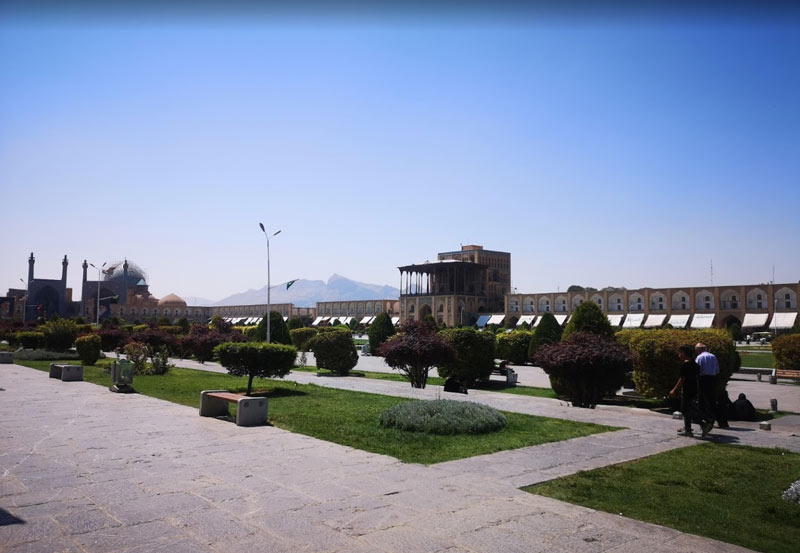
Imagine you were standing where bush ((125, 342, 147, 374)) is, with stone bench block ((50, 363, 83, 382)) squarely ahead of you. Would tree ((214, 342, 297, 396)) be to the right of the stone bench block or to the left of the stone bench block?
left

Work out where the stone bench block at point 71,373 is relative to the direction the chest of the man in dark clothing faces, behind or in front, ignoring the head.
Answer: in front

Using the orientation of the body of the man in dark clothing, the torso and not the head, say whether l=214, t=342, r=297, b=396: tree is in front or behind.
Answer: in front

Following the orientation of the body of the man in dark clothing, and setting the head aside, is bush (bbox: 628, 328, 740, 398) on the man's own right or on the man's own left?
on the man's own right

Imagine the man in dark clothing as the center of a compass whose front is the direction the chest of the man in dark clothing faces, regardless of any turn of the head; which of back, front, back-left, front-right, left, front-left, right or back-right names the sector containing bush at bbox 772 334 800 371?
right

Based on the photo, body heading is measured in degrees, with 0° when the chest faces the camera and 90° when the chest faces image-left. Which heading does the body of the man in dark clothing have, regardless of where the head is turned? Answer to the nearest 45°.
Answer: approximately 90°
